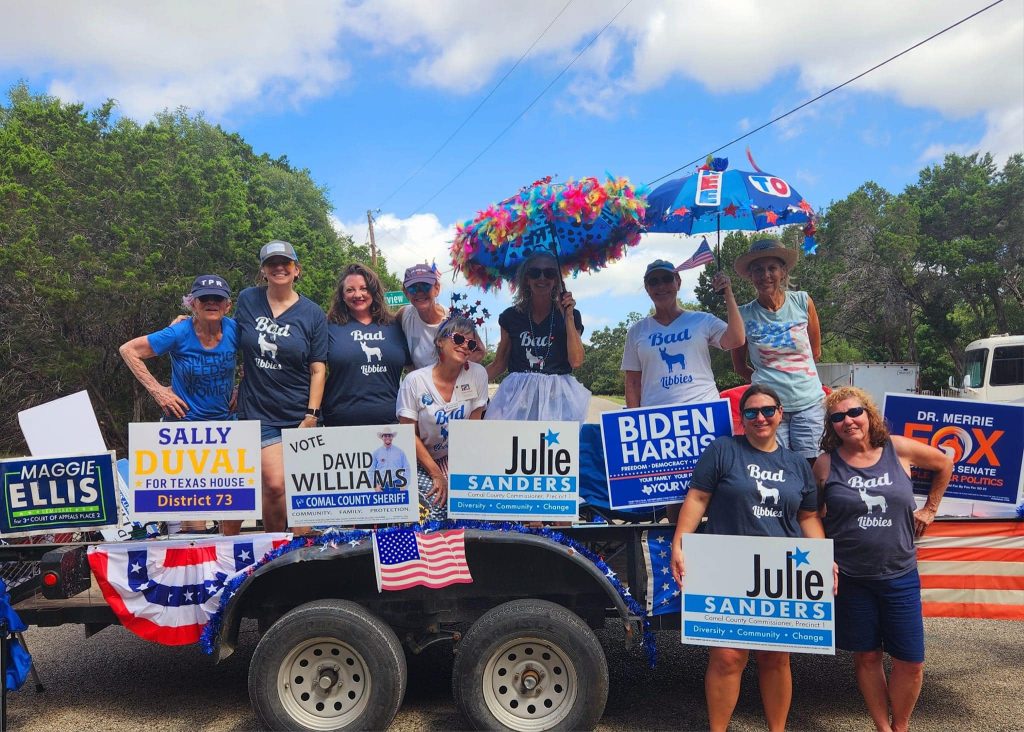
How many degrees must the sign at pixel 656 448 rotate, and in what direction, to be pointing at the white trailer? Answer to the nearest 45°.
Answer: approximately 180°

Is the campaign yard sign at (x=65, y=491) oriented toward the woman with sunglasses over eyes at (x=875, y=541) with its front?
no

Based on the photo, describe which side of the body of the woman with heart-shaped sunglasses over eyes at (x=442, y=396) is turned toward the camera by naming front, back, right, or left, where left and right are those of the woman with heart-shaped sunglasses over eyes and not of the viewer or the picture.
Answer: front

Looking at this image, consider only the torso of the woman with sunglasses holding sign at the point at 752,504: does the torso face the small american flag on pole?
no

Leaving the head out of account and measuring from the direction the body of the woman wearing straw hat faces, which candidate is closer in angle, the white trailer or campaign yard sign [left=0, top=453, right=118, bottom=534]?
the campaign yard sign

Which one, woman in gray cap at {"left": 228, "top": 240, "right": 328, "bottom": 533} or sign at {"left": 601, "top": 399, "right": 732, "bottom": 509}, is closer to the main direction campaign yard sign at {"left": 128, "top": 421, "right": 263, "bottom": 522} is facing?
the sign

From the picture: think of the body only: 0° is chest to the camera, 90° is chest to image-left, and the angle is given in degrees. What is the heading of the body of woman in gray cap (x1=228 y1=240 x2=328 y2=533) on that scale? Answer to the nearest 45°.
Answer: approximately 0°

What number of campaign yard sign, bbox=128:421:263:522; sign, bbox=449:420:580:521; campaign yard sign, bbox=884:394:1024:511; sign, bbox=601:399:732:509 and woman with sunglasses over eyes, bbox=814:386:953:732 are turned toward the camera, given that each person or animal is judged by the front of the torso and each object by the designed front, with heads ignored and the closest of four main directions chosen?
5

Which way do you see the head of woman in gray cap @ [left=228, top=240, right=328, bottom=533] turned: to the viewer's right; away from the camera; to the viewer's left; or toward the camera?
toward the camera

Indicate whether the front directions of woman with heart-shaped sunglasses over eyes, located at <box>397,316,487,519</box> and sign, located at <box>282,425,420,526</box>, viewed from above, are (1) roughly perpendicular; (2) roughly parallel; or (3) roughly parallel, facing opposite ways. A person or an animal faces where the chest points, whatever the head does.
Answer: roughly parallel

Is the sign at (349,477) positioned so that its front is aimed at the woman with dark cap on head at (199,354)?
no

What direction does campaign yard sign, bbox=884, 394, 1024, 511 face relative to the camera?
toward the camera

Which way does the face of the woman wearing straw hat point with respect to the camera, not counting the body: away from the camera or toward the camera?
toward the camera

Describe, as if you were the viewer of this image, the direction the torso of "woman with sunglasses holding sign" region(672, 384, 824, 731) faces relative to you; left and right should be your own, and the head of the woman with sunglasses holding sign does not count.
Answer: facing the viewer

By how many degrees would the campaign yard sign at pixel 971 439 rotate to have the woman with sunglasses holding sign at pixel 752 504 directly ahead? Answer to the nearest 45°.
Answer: approximately 45° to its right
